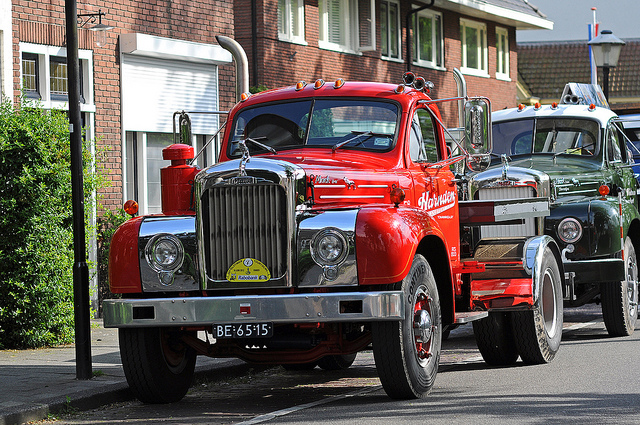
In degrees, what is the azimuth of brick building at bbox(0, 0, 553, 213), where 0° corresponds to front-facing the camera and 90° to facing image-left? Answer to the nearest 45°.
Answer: approximately 315°

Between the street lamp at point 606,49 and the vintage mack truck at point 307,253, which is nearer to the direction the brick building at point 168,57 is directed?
the vintage mack truck

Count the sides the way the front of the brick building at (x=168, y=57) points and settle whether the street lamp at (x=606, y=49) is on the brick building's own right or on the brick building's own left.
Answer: on the brick building's own left

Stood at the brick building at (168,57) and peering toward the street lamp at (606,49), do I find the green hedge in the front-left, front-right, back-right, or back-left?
back-right

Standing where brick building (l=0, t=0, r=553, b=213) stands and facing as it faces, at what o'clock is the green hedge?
The green hedge is roughly at 2 o'clock from the brick building.
